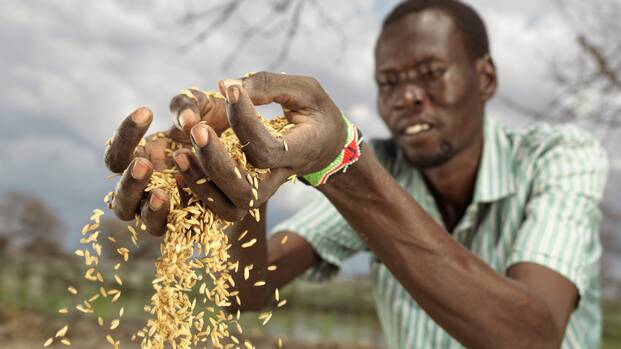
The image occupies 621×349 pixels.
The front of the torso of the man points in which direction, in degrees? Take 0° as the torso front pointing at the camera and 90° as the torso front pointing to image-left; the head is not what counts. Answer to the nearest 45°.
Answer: approximately 45°

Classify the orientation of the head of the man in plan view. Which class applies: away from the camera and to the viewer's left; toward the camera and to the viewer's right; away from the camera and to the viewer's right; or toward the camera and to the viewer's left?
toward the camera and to the viewer's left
